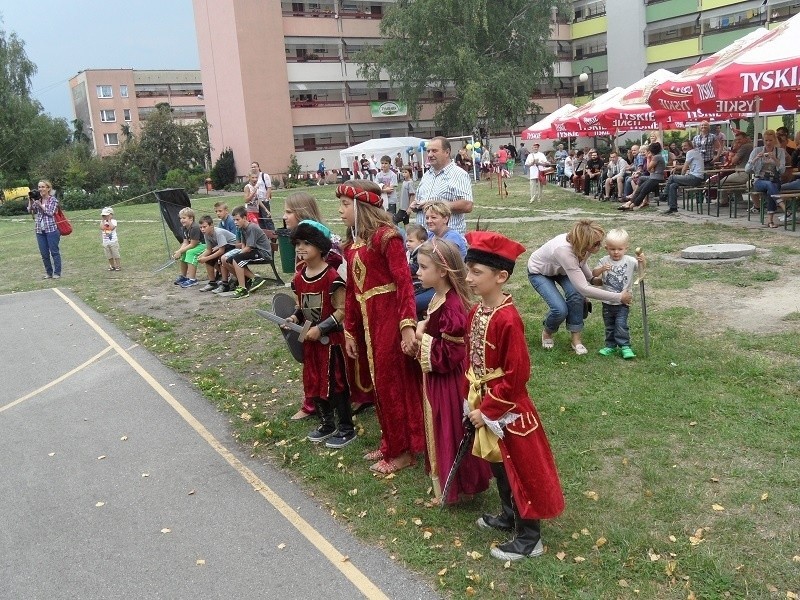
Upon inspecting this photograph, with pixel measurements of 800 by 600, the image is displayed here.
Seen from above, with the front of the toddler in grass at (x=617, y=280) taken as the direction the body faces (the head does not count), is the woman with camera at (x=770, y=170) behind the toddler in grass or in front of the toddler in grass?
behind

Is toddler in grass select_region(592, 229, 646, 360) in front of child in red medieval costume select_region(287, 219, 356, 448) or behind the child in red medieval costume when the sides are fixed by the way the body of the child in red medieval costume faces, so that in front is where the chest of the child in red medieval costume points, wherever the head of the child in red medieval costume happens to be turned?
behind

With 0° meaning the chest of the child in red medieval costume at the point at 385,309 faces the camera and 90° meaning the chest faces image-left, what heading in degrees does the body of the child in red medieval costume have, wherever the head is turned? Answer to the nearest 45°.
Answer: approximately 45°

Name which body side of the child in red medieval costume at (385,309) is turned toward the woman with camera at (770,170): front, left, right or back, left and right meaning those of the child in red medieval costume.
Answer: back
